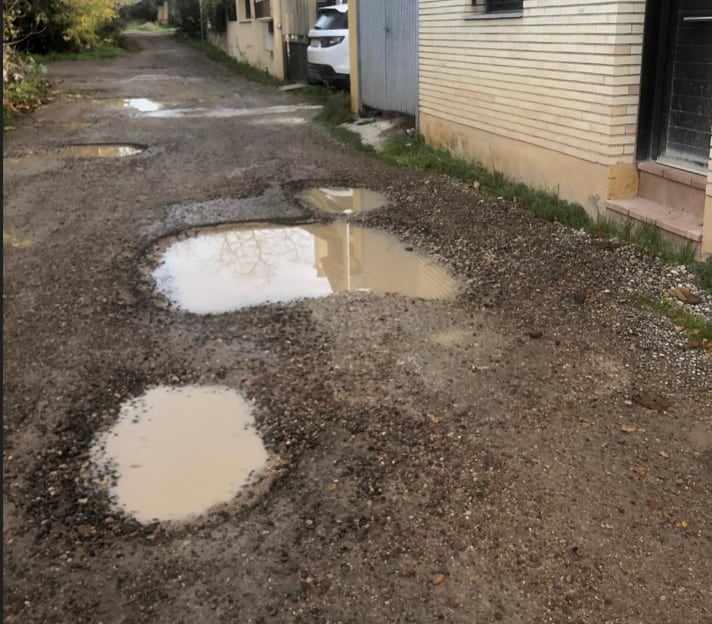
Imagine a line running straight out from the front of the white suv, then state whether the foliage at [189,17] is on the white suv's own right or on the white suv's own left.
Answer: on the white suv's own left

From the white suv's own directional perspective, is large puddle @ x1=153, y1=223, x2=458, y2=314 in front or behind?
behind

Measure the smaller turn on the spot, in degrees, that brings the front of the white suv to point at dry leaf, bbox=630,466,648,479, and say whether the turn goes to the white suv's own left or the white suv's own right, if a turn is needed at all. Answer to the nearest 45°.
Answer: approximately 135° to the white suv's own right

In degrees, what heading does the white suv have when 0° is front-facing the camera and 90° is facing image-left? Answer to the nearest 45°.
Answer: approximately 225°

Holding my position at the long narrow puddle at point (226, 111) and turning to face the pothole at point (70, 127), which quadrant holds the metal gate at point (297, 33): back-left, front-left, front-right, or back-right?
back-right

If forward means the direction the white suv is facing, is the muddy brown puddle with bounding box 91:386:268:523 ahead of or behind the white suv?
behind
